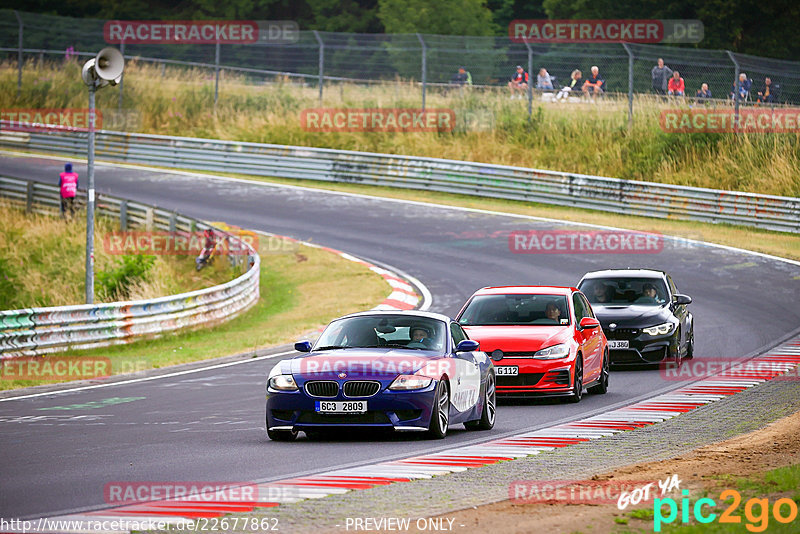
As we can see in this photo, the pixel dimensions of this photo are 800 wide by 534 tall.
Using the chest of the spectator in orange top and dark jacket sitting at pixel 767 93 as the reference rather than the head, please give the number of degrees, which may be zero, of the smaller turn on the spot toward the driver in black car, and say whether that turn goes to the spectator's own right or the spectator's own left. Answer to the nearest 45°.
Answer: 0° — they already face them

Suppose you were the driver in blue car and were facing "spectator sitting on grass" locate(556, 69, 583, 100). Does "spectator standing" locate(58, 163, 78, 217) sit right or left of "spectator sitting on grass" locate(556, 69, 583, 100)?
left

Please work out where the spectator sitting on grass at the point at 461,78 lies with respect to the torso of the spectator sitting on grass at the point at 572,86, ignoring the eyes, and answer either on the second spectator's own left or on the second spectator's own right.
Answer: on the second spectator's own right

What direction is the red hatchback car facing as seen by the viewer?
toward the camera

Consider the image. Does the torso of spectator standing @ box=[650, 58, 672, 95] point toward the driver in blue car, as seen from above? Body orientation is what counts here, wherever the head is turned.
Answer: yes

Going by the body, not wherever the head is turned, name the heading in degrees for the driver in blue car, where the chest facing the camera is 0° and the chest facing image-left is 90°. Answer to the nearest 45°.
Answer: approximately 45°

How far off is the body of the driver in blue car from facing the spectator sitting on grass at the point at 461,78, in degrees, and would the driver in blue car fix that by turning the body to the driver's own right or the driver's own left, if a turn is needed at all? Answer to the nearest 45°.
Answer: approximately 135° to the driver's own right
